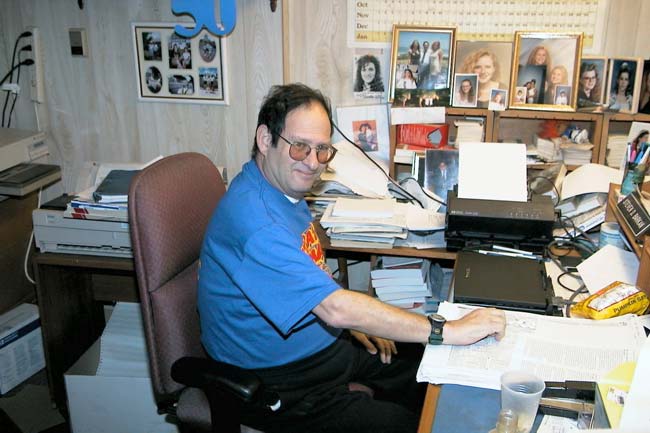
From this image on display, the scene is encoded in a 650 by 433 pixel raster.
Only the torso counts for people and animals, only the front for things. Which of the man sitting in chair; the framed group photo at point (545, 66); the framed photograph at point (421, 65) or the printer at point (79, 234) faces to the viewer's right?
the man sitting in chair

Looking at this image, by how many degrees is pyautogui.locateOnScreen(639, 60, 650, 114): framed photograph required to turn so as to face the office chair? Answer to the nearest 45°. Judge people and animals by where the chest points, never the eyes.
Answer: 0° — it already faces it

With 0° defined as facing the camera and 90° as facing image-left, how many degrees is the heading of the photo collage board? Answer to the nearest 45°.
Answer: approximately 0°

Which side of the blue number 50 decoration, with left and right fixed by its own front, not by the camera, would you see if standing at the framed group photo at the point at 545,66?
left

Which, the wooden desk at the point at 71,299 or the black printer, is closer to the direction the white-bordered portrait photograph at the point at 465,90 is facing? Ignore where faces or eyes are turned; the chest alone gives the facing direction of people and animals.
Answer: the black printer
